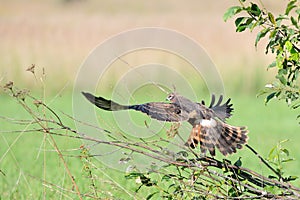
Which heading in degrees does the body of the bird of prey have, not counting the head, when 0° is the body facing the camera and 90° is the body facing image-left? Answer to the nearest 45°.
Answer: approximately 135°
